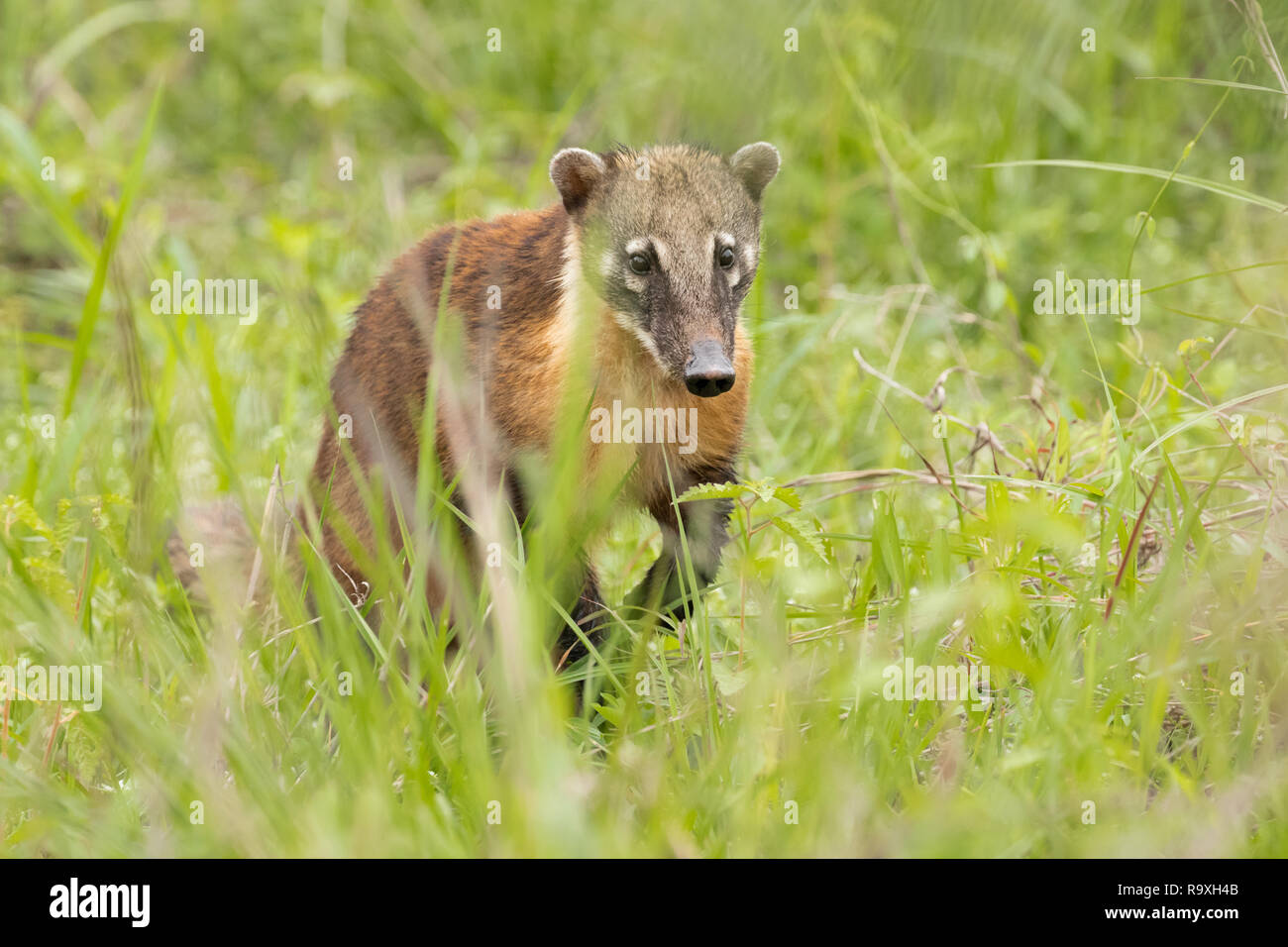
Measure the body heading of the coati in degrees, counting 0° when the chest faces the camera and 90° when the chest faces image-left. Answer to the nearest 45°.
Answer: approximately 315°
